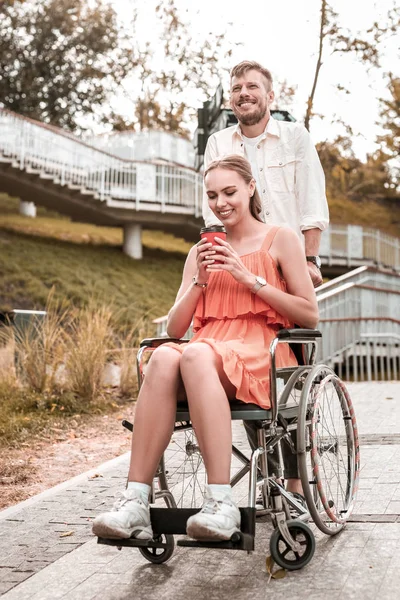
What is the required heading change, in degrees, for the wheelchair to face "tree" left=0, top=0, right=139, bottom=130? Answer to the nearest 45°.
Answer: approximately 135° to its right

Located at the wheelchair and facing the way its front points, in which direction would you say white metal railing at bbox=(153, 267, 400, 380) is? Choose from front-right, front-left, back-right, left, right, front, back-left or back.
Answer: back-right

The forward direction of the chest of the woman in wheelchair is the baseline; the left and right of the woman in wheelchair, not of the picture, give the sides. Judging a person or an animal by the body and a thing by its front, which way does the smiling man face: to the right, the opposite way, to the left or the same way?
the same way

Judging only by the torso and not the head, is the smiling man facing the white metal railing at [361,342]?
no

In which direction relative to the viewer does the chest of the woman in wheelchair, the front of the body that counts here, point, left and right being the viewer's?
facing the viewer and to the left of the viewer

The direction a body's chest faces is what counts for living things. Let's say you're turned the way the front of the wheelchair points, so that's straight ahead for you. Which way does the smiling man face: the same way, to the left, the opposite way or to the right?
the same way

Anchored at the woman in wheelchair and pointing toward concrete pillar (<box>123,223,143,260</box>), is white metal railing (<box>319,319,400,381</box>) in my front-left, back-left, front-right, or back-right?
front-right

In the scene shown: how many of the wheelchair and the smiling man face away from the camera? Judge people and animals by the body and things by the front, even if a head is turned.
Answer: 0

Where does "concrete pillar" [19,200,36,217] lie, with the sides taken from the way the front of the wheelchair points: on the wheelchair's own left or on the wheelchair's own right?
on the wheelchair's own right

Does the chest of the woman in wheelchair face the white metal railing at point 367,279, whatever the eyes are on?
no

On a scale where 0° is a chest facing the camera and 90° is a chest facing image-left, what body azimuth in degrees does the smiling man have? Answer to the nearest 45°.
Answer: approximately 45°

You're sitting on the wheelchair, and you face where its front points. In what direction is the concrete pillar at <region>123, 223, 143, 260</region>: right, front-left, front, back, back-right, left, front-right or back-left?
back-right

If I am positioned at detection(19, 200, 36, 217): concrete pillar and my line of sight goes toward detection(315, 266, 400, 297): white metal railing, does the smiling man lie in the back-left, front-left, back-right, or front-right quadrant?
front-right

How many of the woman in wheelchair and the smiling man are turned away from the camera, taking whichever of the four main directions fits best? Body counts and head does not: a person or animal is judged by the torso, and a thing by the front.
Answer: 0

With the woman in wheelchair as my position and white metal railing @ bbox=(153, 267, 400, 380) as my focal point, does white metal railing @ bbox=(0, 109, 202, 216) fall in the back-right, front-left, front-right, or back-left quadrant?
front-left
